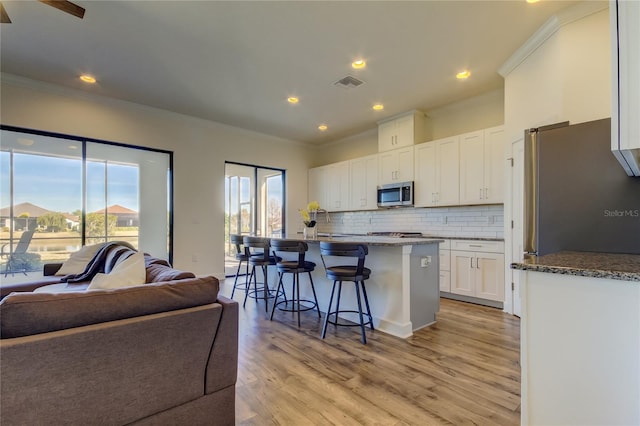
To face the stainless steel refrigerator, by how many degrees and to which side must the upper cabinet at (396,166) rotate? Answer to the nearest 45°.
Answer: approximately 45° to its left

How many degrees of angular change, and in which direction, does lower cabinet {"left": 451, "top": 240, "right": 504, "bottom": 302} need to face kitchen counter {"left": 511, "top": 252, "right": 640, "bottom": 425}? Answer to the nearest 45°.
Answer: approximately 45° to its left

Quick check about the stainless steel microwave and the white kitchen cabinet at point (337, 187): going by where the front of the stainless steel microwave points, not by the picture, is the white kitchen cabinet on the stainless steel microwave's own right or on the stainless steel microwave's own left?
on the stainless steel microwave's own right

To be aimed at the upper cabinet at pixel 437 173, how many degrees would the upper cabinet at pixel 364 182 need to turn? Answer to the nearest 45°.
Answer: approximately 90° to its left

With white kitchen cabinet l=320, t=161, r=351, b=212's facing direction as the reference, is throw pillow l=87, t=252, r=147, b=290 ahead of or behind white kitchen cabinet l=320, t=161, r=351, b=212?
ahead

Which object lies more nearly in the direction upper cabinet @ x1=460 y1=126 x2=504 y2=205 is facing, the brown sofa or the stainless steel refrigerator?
the brown sofa

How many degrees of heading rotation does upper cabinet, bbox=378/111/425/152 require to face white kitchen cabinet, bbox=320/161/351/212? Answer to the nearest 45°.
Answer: approximately 90° to its right

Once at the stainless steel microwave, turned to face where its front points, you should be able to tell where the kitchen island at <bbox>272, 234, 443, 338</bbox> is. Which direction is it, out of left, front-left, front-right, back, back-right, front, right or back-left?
front-left

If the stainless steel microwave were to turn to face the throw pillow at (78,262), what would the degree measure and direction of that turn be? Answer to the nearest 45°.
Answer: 0° — it already faces it

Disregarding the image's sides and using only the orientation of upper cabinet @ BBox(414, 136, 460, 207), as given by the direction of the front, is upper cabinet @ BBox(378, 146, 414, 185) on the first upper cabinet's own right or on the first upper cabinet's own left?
on the first upper cabinet's own right

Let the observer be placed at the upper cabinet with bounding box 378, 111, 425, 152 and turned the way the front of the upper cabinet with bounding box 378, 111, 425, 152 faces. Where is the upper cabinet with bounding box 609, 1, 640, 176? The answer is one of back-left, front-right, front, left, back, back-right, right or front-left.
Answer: front-left

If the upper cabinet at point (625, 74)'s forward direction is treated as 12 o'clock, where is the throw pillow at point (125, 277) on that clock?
The throw pillow is roughly at 11 o'clock from the upper cabinet.

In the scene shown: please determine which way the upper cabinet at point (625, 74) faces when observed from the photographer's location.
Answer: facing to the left of the viewer

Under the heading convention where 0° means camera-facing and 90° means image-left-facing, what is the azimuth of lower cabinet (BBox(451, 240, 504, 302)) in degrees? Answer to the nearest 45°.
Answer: approximately 45°

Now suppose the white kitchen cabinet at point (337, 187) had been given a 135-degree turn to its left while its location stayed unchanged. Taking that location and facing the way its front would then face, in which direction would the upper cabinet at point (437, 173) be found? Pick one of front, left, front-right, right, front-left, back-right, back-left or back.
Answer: front-right

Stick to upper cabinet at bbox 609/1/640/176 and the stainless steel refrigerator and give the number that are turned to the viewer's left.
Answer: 2
